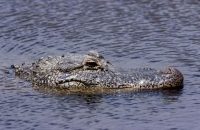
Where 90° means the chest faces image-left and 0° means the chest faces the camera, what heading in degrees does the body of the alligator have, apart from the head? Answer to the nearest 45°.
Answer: approximately 270°
